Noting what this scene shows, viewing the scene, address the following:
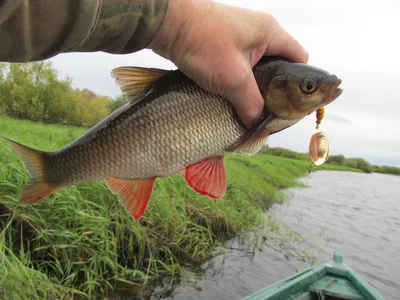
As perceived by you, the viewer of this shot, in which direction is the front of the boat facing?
facing away from the viewer
